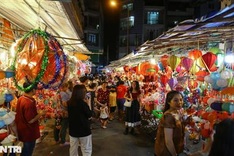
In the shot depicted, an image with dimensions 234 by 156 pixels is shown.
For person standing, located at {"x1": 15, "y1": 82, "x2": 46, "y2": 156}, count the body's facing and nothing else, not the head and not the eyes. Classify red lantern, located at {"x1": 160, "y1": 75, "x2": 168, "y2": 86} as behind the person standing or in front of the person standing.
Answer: in front

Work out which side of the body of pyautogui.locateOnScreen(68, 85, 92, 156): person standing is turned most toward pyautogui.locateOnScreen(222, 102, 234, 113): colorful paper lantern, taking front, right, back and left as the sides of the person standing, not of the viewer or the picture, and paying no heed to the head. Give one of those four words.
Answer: right

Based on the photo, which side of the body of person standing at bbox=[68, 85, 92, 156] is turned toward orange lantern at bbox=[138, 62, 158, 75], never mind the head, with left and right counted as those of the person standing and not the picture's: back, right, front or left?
front

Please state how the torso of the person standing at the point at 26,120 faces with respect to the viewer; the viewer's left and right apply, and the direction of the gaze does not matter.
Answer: facing to the right of the viewer

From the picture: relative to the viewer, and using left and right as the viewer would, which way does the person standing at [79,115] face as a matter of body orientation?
facing away from the viewer and to the right of the viewer

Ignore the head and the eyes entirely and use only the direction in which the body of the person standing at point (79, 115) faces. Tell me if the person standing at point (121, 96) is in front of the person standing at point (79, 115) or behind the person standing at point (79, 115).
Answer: in front

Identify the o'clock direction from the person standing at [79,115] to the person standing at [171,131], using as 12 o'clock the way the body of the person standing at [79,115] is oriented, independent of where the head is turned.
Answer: the person standing at [171,131] is roughly at 3 o'clock from the person standing at [79,115].

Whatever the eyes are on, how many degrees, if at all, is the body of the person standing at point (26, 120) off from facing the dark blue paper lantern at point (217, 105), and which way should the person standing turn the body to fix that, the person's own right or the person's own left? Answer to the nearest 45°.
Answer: approximately 45° to the person's own right

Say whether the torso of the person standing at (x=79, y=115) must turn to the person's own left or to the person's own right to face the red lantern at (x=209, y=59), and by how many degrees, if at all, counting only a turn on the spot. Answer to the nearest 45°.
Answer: approximately 45° to the person's own right

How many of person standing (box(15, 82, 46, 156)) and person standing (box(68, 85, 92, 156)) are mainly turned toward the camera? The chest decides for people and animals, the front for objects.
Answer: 0
